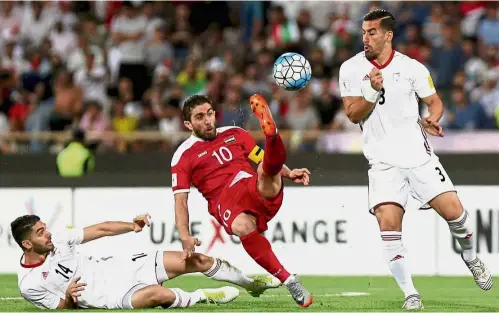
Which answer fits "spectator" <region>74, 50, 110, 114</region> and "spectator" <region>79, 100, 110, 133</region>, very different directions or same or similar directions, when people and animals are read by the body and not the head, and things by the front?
same or similar directions

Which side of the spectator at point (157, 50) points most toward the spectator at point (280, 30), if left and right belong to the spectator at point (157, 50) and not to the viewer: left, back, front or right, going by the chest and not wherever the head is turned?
left

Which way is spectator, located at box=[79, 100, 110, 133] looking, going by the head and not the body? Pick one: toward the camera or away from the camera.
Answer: toward the camera

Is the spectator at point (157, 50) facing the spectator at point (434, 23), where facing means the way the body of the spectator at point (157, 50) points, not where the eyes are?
no

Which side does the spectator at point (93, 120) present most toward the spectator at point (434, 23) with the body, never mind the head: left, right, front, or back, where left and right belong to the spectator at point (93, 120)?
left

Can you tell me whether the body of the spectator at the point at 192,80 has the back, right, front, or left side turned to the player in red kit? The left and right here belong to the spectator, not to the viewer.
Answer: front

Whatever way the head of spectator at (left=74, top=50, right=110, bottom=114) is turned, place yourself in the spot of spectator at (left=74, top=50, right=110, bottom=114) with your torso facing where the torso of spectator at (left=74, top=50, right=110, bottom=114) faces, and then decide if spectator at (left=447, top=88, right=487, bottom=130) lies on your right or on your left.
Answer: on your left

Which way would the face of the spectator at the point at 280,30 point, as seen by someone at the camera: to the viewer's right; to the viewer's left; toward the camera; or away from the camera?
toward the camera

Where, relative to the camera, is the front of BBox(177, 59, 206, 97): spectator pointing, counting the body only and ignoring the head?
toward the camera

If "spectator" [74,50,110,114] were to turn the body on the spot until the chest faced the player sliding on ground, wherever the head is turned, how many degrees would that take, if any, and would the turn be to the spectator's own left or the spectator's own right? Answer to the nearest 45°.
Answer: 0° — they already face them

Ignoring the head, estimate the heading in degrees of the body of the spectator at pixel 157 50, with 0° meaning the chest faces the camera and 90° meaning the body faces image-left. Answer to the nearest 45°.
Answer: approximately 0°

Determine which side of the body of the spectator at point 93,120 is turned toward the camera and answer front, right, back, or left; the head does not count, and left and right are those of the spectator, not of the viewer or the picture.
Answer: front

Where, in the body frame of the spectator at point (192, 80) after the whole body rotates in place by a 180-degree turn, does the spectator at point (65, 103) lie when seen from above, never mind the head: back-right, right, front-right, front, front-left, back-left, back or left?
left
